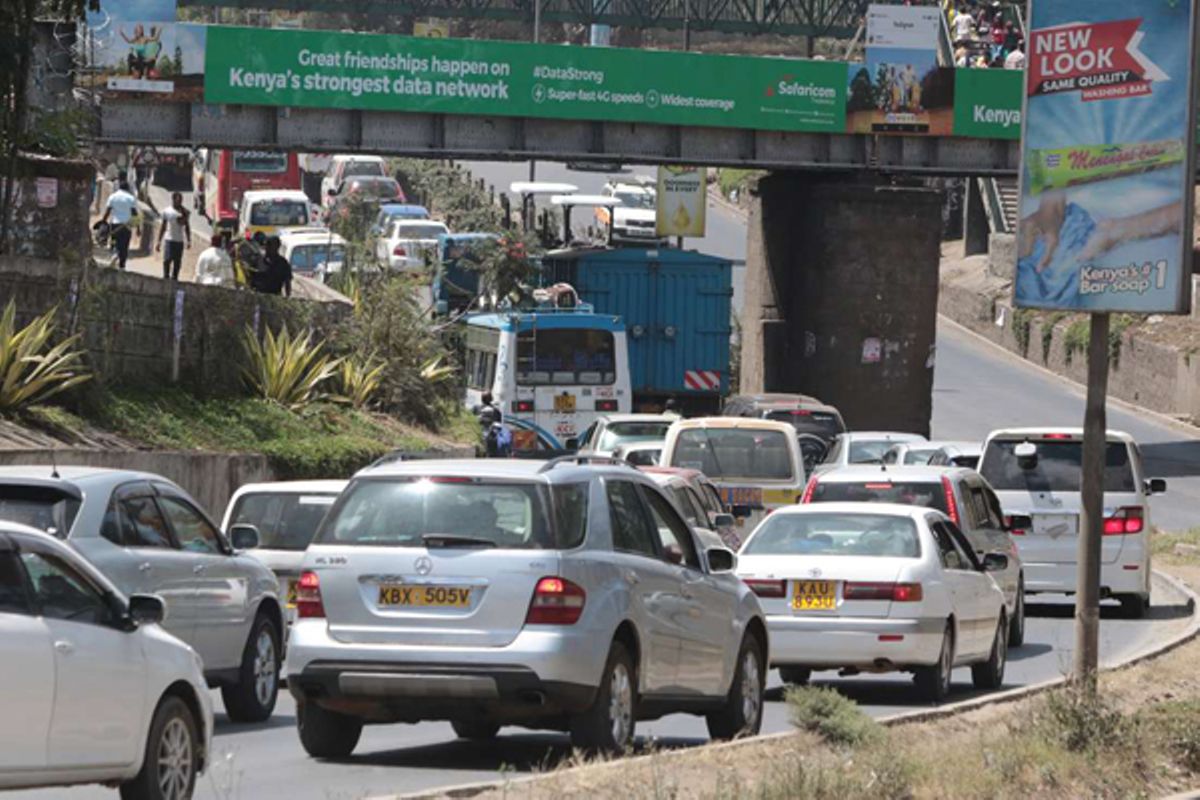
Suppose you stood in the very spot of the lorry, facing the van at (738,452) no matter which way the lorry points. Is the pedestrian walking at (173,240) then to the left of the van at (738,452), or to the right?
right

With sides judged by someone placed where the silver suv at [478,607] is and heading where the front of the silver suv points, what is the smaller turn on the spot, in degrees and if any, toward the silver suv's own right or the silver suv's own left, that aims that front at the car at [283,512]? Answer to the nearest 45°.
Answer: approximately 45° to the silver suv's own left

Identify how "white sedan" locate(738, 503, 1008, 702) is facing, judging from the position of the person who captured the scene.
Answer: facing away from the viewer and to the right of the viewer

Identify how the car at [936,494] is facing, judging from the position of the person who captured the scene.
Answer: facing away from the viewer and to the right of the viewer

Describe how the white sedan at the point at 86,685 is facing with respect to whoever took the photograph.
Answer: facing away from the viewer and to the right of the viewer

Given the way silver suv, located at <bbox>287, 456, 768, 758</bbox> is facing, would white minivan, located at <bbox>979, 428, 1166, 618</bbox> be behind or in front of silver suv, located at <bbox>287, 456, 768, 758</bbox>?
in front

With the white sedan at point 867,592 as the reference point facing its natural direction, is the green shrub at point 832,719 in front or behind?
behind

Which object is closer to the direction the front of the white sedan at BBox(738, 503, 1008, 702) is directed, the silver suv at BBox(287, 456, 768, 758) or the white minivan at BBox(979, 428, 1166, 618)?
the white minivan

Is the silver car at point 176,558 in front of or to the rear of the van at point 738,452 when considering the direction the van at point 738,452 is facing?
to the rear

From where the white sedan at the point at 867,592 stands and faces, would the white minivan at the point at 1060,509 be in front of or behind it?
in front
